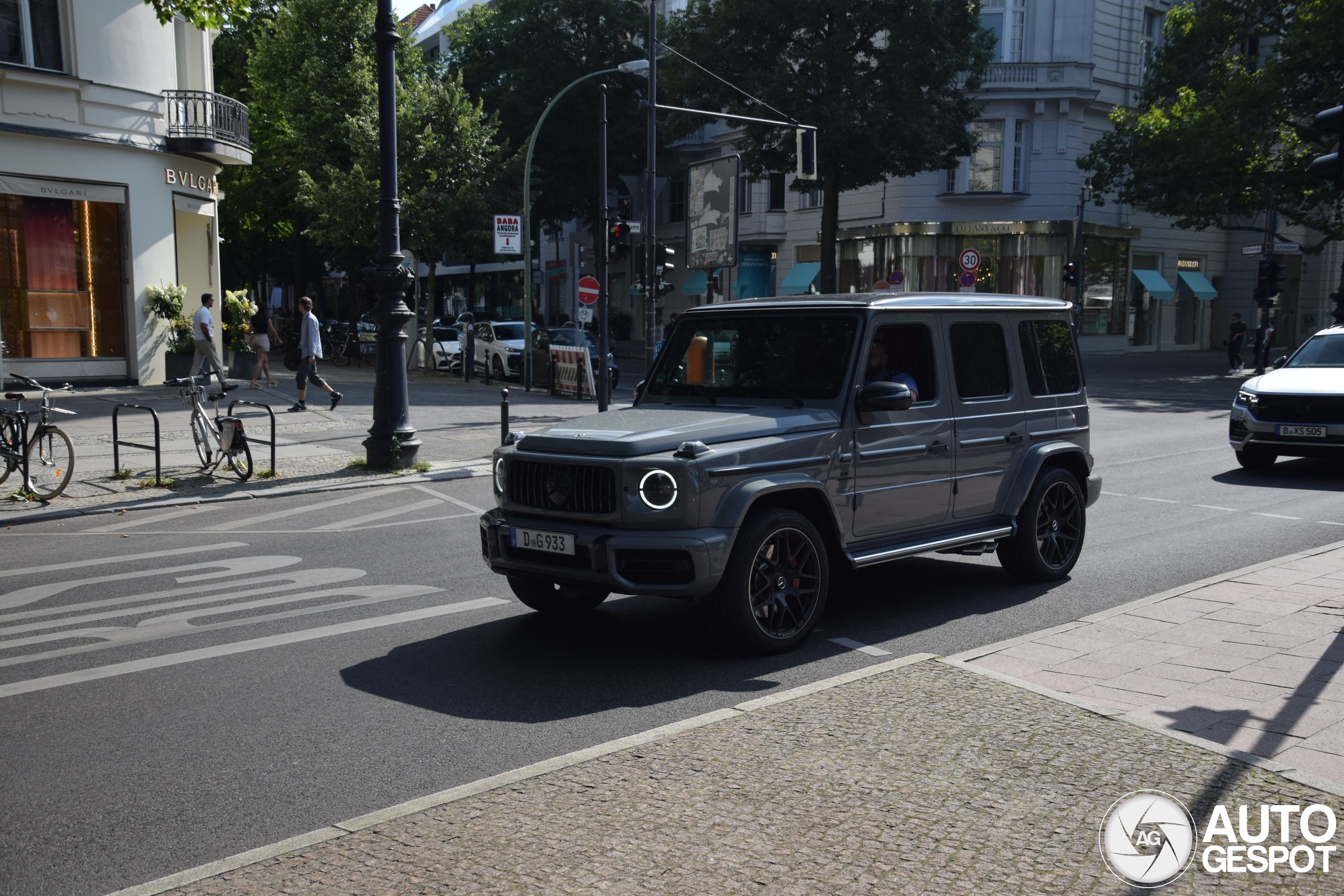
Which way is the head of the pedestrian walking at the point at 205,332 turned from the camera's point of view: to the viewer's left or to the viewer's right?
to the viewer's right

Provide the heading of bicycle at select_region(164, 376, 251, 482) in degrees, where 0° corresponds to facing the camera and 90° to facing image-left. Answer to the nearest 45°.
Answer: approximately 135°

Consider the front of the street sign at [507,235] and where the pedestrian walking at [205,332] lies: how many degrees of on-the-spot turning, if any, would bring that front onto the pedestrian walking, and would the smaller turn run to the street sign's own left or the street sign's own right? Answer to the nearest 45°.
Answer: approximately 45° to the street sign's own right

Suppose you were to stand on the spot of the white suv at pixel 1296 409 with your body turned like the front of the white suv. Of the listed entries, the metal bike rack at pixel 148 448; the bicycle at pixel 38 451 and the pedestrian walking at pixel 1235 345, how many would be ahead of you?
2

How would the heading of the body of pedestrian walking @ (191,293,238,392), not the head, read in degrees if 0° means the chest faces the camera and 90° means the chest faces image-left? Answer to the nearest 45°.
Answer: approximately 270°
